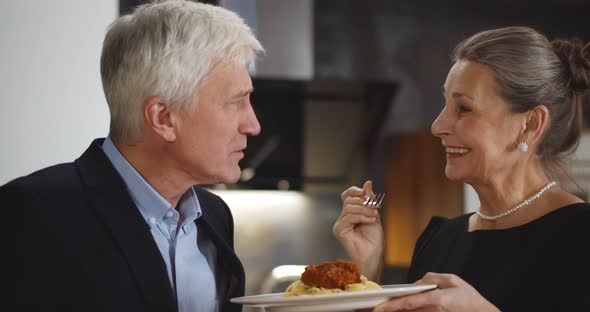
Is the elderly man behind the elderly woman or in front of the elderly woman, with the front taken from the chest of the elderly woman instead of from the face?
in front

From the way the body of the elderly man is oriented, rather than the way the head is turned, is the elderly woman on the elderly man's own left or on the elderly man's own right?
on the elderly man's own left

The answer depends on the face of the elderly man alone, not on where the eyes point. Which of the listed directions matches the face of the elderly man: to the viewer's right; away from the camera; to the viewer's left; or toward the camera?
to the viewer's right

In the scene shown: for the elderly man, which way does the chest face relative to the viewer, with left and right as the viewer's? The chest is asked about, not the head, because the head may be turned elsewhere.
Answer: facing the viewer and to the right of the viewer

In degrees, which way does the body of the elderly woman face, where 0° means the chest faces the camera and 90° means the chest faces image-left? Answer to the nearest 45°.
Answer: approximately 45°

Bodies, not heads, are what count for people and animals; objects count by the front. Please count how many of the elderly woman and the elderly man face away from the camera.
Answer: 0

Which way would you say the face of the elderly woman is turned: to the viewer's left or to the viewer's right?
to the viewer's left
